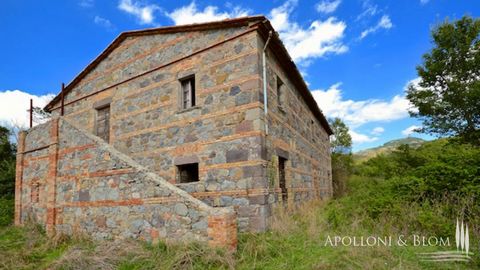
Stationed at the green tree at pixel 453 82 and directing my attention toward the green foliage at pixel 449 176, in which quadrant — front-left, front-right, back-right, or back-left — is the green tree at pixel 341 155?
back-right

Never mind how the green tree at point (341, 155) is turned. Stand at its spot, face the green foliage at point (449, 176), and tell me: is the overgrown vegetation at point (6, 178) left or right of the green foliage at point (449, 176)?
right
